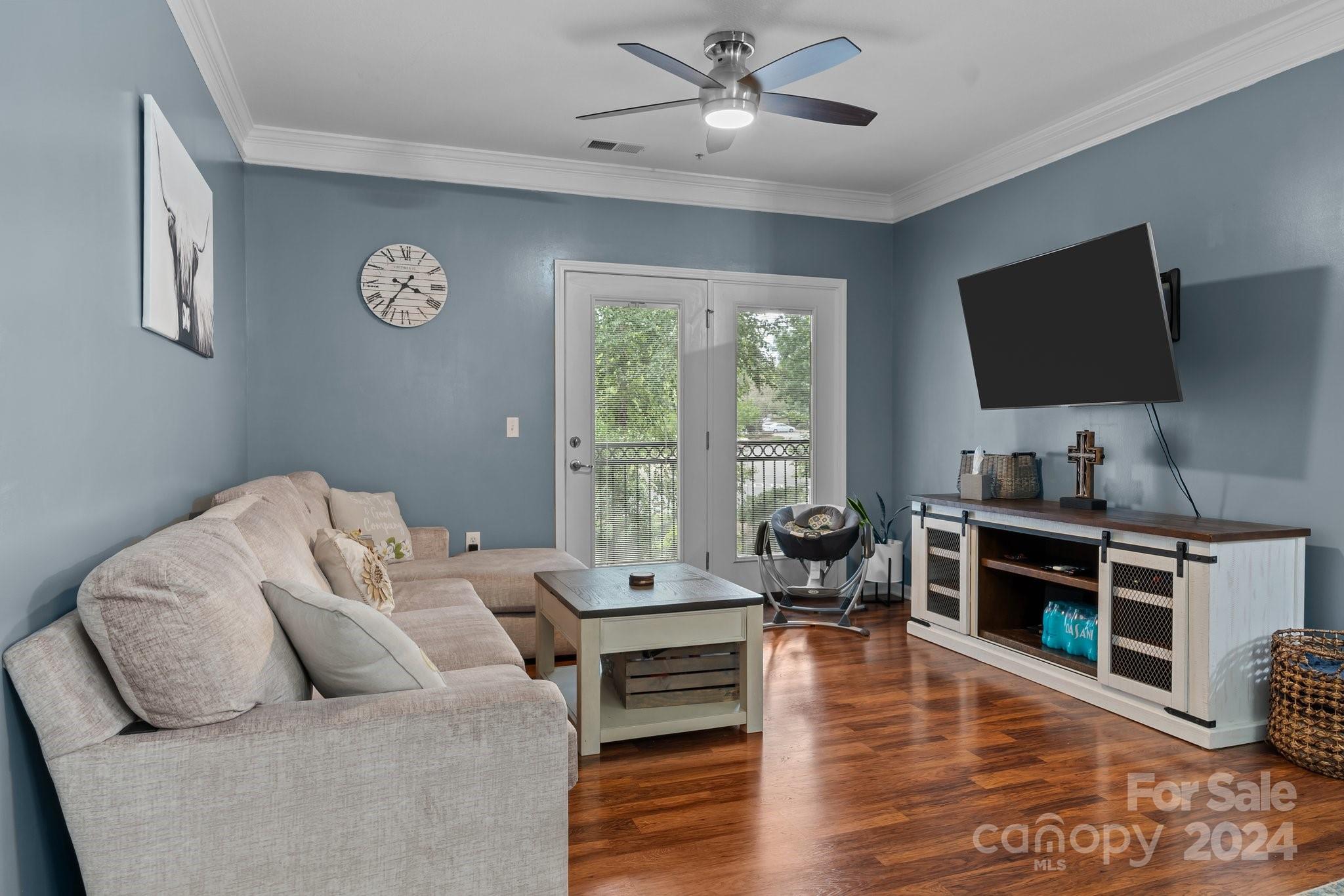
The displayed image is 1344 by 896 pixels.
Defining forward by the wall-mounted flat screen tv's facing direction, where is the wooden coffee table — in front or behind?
in front

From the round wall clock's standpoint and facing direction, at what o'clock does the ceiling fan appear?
The ceiling fan is roughly at 11 o'clock from the round wall clock.

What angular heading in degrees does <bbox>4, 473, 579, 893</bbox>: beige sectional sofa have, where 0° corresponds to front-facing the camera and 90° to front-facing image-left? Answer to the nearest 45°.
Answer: approximately 270°

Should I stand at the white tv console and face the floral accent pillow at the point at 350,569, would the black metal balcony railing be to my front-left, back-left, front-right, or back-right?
front-right

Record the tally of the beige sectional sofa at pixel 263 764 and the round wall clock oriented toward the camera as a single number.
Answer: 1

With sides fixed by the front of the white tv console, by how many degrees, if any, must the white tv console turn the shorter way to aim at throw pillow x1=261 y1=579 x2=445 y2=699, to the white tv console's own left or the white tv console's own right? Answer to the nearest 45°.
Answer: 0° — it already faces it

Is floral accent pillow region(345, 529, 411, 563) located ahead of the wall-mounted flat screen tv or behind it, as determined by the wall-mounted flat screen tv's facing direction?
ahead

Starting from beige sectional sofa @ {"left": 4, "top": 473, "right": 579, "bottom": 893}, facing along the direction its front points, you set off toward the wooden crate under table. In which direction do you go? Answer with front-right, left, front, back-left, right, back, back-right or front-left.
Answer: front-left

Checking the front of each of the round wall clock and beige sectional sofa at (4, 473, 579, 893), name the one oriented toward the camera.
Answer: the round wall clock

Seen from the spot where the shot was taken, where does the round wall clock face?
facing the viewer

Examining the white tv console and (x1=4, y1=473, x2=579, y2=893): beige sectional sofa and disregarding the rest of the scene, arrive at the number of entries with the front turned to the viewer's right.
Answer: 1

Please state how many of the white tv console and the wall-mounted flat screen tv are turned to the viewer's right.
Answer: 0

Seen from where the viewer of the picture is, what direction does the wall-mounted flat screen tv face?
facing the viewer and to the left of the viewer

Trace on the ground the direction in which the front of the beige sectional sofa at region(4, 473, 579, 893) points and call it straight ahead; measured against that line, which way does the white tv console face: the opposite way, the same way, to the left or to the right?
the opposite way

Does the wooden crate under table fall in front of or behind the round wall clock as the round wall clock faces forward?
in front
